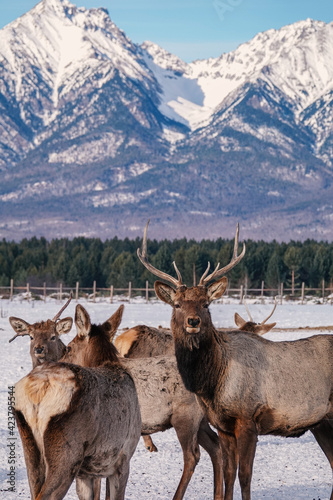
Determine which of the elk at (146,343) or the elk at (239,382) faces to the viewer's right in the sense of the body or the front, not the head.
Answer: the elk at (146,343)

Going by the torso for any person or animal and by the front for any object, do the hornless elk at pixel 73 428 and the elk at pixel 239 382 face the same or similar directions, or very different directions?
very different directions

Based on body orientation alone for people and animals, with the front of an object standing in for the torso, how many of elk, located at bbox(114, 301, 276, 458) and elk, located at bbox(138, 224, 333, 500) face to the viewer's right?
1

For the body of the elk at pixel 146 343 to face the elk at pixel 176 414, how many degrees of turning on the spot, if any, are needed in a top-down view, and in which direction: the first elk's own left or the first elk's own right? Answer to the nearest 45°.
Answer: approximately 90° to the first elk's own right

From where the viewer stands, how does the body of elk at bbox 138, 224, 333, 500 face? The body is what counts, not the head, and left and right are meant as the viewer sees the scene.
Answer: facing the viewer and to the left of the viewer

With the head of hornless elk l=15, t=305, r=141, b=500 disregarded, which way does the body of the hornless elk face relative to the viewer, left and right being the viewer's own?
facing away from the viewer and to the right of the viewer

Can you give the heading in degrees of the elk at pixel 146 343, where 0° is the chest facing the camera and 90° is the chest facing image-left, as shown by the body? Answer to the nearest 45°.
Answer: approximately 270°

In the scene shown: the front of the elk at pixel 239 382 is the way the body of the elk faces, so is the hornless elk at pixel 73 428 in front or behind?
in front
